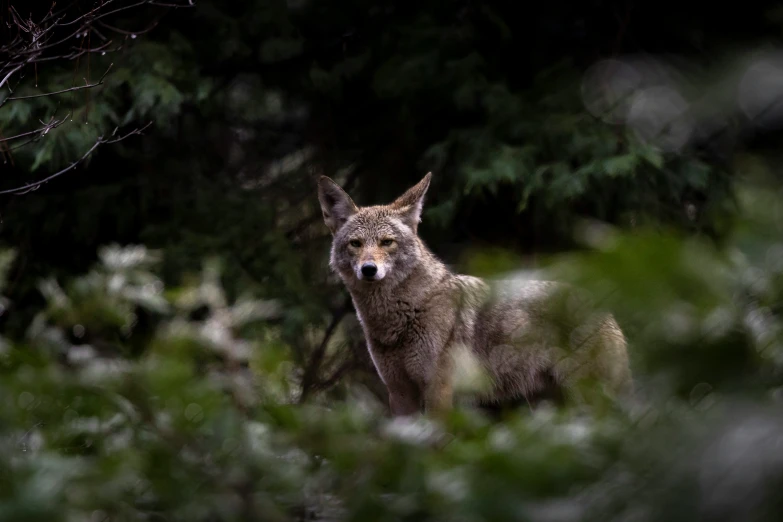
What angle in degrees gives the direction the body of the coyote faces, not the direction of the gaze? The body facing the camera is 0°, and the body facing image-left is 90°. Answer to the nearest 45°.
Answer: approximately 45°

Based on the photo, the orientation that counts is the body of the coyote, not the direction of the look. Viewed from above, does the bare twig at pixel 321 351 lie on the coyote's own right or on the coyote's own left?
on the coyote's own right
